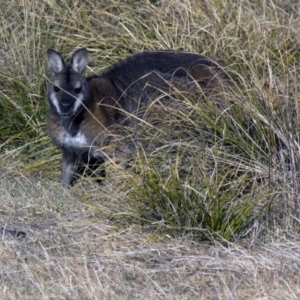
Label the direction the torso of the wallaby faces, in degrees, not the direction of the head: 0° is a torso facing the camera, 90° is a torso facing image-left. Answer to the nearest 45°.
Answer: approximately 45°
